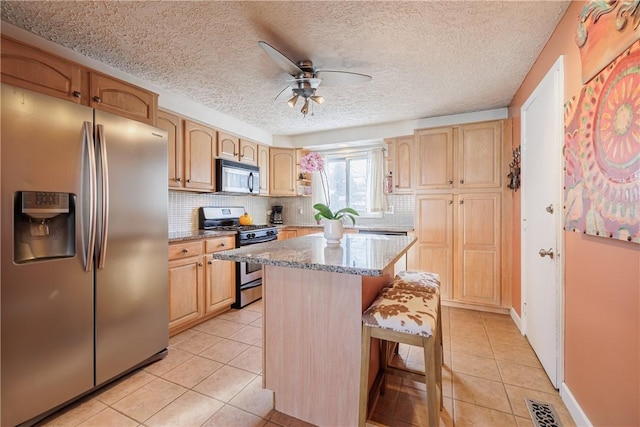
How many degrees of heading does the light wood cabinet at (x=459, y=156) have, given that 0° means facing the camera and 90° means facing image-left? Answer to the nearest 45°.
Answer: approximately 0°

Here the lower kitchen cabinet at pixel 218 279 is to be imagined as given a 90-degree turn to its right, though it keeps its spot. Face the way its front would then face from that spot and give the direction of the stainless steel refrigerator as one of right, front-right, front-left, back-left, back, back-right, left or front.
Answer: front

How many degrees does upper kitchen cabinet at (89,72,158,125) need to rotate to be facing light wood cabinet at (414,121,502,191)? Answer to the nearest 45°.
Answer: approximately 45° to its left

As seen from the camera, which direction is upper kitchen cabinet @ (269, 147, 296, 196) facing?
toward the camera

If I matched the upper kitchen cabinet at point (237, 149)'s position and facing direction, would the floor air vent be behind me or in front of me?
in front

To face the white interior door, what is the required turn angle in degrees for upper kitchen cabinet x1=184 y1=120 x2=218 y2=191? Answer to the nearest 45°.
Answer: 0° — it already faces it

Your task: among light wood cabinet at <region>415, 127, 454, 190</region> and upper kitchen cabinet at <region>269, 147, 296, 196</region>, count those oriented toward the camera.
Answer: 2

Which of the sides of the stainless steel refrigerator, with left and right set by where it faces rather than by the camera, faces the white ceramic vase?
front

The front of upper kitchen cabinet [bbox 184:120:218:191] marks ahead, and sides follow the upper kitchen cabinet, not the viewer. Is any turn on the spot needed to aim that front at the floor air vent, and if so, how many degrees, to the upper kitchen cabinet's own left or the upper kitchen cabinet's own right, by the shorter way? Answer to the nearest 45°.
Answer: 0° — it already faces it

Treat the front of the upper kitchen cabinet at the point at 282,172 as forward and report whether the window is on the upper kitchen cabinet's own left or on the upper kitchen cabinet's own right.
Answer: on the upper kitchen cabinet's own left

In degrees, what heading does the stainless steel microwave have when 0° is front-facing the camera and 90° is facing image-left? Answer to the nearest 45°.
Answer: approximately 315°

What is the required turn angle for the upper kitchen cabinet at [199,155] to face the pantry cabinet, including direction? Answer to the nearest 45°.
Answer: approximately 45° to its left

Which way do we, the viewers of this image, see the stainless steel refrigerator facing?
facing the viewer and to the right of the viewer

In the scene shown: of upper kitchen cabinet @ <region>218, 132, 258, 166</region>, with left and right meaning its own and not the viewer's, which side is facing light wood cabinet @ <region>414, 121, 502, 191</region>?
front

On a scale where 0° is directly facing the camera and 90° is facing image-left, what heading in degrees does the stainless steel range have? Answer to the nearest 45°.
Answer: approximately 315°

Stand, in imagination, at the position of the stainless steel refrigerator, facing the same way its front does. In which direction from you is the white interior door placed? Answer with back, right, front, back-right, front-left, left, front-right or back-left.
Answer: front

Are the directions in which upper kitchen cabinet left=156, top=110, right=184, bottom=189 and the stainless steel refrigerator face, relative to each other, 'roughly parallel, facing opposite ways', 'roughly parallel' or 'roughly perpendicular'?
roughly parallel
